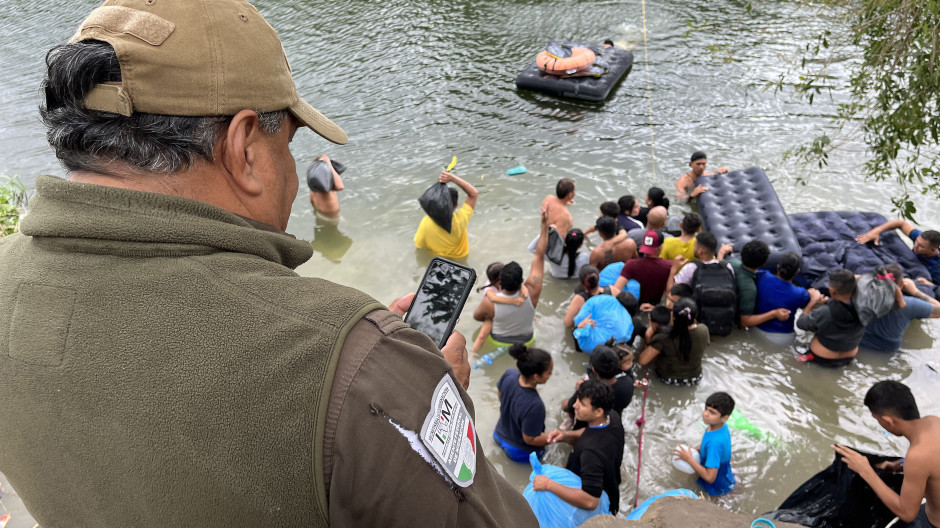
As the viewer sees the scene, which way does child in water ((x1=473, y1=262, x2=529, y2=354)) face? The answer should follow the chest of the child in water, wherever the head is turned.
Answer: to the viewer's right

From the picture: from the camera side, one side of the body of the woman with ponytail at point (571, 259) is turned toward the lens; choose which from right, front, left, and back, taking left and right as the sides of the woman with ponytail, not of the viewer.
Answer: back

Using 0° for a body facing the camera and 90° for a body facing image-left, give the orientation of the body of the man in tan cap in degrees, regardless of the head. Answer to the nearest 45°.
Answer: approximately 225°

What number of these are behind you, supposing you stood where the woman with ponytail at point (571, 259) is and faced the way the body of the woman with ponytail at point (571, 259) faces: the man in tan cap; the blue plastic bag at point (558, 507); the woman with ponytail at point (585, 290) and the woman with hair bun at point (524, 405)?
4
